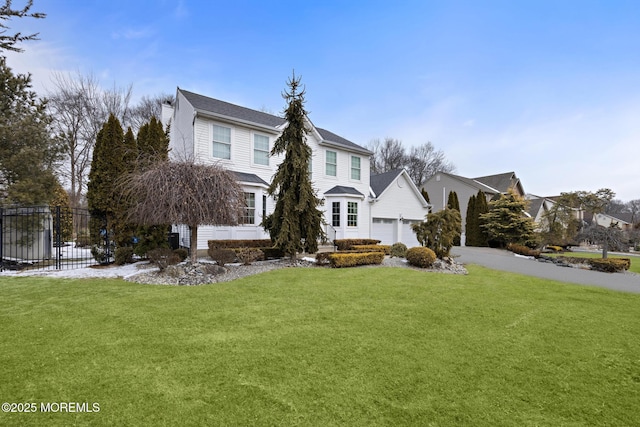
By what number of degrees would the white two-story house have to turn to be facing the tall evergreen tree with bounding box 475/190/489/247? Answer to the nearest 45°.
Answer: approximately 90° to its left

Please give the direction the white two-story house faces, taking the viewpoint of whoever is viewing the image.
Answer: facing the viewer and to the right of the viewer

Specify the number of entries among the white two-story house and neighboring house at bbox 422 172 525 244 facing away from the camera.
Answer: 0

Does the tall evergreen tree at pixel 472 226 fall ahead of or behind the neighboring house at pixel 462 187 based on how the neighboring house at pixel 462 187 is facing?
ahead

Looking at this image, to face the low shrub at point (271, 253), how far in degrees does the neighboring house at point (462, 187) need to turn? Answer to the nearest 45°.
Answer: approximately 45° to its right
